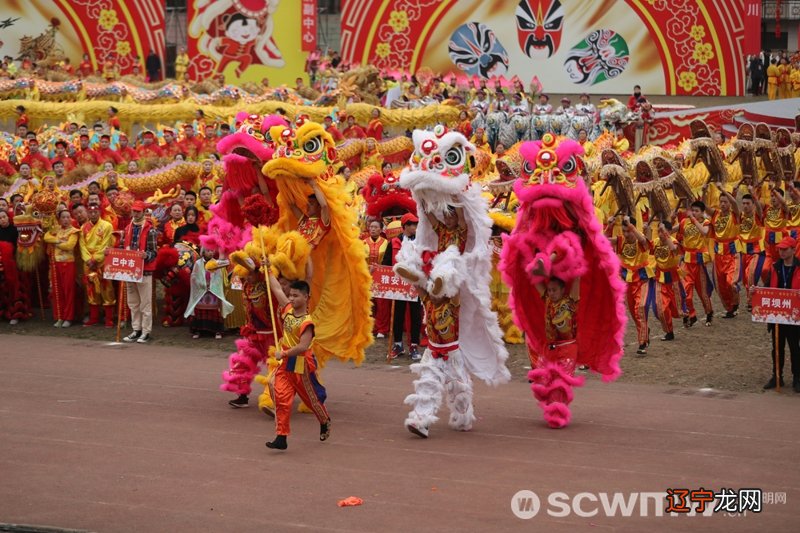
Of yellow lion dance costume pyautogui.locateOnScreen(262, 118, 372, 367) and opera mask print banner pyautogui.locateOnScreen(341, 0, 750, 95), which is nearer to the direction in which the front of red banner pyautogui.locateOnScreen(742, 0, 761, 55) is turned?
the yellow lion dance costume

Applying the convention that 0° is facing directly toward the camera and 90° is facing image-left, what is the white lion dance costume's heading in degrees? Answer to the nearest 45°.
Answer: approximately 45°

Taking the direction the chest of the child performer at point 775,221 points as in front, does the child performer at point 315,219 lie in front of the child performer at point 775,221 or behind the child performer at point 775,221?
in front

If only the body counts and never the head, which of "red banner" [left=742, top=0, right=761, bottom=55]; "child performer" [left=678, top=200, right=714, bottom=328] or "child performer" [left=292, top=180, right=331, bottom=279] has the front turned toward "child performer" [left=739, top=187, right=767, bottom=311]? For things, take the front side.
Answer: the red banner

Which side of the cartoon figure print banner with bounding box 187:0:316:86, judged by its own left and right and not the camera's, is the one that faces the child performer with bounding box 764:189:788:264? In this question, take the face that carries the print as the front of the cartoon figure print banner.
front

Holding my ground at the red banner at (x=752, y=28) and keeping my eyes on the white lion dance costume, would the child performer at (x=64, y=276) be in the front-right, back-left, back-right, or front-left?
front-right

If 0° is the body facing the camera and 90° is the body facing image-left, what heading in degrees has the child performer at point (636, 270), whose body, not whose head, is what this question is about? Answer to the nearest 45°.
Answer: approximately 45°

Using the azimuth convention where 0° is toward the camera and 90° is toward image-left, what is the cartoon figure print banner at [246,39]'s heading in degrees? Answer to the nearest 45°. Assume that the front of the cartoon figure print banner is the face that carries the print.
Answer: approximately 0°

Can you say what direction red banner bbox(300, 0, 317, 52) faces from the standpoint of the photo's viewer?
facing the viewer

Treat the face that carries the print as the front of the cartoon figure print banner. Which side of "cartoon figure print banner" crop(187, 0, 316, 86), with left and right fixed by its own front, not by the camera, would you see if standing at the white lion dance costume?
front

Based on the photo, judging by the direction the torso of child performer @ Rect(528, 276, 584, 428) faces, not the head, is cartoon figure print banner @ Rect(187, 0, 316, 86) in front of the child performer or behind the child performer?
behind
